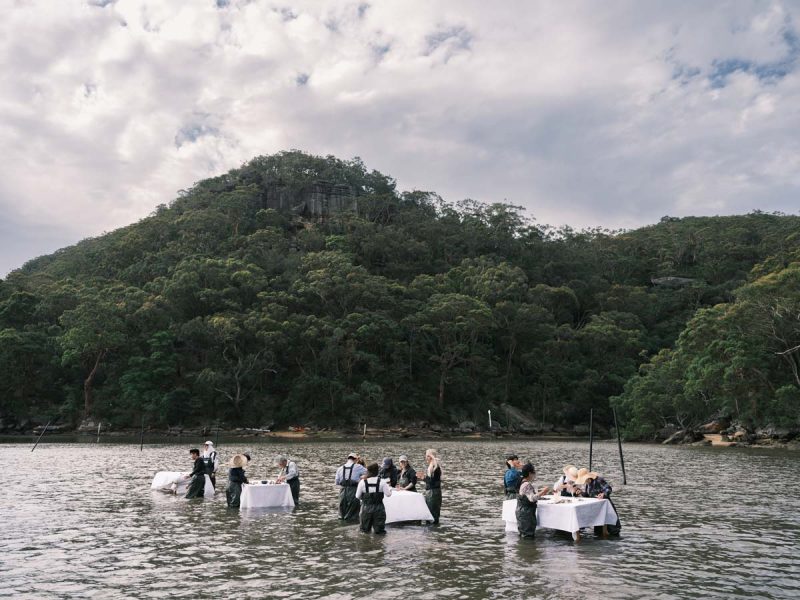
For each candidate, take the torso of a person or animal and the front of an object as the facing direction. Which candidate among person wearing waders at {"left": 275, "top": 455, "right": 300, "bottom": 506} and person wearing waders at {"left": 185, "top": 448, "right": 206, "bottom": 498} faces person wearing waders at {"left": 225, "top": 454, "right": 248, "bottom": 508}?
person wearing waders at {"left": 275, "top": 455, "right": 300, "bottom": 506}

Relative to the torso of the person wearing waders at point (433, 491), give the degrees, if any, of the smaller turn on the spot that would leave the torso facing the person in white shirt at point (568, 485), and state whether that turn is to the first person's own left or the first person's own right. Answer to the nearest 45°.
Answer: approximately 180°

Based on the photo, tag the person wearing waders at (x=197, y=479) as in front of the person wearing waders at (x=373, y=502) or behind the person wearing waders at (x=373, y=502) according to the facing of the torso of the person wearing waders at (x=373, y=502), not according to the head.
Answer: in front

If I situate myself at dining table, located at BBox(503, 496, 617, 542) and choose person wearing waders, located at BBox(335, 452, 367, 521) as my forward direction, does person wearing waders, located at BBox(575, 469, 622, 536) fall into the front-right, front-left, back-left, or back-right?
back-right

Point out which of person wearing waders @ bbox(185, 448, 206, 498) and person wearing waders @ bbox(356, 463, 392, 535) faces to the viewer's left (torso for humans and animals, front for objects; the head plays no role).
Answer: person wearing waders @ bbox(185, 448, 206, 498)

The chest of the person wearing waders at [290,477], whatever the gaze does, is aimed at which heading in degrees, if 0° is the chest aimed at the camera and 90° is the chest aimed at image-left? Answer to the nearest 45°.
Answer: approximately 90°

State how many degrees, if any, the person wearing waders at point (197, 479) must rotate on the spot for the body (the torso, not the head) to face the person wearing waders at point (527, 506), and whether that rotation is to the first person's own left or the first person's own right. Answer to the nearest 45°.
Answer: approximately 135° to the first person's own left

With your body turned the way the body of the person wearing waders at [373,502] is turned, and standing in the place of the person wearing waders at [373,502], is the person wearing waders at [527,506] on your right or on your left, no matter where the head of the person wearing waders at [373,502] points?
on your right

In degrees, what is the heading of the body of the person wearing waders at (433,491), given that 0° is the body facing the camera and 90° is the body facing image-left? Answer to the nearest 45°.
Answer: approximately 90°

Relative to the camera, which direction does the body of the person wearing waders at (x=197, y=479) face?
to the viewer's left

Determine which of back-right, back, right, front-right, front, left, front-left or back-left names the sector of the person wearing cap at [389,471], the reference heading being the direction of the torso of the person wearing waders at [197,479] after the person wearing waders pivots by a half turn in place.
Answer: front-right

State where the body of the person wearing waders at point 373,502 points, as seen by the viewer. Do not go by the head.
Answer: away from the camera

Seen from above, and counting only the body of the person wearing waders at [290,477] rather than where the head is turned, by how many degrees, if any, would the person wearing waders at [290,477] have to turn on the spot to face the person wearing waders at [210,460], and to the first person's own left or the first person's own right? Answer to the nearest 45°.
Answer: approximately 45° to the first person's own right

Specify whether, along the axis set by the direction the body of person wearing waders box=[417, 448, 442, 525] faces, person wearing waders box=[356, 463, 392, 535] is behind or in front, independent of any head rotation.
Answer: in front

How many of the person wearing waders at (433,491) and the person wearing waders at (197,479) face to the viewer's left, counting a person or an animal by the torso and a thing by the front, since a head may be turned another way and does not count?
2

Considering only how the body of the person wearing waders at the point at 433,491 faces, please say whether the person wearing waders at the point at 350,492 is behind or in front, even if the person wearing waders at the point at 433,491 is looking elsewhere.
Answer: in front

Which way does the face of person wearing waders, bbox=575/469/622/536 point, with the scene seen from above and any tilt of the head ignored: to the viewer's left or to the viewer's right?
to the viewer's left
